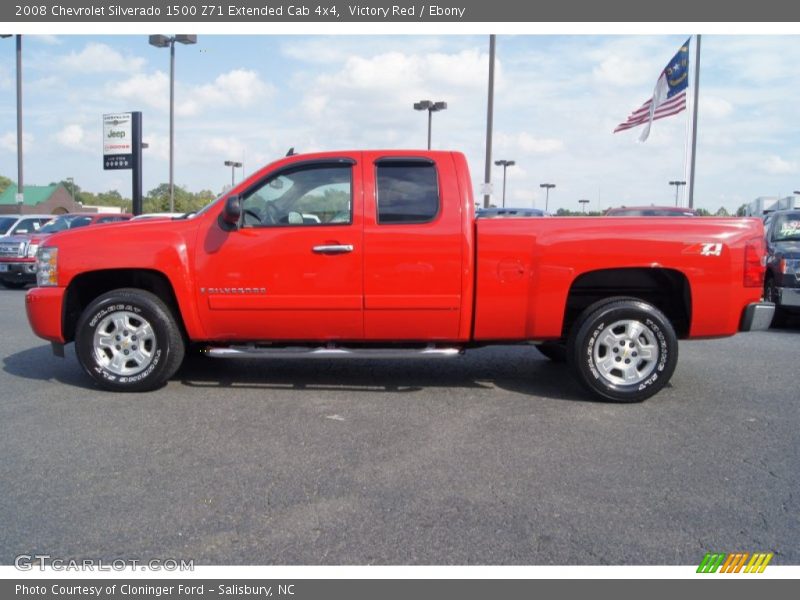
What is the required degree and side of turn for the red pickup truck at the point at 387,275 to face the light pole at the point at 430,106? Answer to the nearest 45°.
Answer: approximately 90° to its right

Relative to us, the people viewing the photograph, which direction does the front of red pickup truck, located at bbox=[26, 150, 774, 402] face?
facing to the left of the viewer

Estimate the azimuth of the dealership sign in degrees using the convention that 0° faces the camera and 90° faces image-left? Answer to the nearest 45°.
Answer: approximately 0°

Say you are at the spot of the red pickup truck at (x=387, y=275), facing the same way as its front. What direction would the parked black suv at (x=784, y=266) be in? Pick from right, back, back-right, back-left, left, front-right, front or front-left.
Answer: back-right

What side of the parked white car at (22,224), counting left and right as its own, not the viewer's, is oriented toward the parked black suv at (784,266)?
left

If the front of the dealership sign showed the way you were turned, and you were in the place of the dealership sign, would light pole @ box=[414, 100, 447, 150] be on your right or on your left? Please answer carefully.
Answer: on your left

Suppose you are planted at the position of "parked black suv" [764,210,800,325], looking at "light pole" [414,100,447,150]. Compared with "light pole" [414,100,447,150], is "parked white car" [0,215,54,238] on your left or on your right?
left
